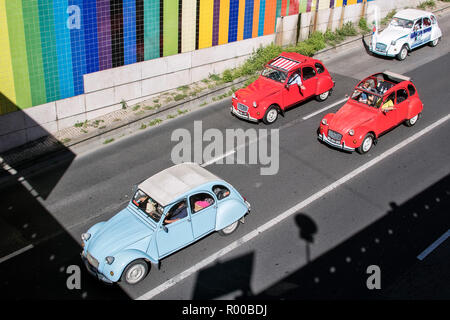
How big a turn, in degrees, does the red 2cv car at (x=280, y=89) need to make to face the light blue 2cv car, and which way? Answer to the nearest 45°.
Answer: approximately 45° to its left

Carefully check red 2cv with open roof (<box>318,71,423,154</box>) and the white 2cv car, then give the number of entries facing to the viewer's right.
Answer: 0

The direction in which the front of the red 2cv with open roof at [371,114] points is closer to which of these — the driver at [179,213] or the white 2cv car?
the driver

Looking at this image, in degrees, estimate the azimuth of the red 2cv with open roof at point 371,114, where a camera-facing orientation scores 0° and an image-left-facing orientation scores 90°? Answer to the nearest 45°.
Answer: approximately 45°

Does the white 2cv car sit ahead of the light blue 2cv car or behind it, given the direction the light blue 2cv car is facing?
behind

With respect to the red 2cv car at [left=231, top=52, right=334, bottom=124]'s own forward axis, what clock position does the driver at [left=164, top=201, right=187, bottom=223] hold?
The driver is roughly at 11 o'clock from the red 2cv car.

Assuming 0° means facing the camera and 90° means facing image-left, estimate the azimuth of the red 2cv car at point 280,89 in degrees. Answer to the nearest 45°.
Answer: approximately 45°

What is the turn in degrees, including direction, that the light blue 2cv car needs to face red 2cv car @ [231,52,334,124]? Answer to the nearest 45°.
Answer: approximately 180°

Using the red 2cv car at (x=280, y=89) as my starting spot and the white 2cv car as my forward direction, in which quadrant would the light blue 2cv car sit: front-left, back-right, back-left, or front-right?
back-right

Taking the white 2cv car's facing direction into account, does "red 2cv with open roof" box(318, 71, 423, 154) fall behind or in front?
in front

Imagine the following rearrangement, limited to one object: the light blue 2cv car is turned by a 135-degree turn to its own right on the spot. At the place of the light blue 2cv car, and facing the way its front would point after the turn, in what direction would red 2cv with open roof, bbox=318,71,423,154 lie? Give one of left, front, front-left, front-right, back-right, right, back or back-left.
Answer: front-right

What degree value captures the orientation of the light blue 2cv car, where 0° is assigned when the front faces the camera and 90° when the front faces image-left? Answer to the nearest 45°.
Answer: approximately 45°

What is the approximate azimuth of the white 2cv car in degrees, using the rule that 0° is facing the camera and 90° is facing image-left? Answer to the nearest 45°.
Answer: approximately 45°
